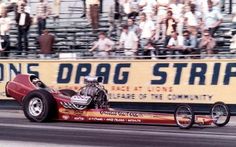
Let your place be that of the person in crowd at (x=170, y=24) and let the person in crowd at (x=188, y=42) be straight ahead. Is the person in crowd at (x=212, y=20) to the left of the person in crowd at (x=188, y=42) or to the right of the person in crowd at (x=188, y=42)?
left

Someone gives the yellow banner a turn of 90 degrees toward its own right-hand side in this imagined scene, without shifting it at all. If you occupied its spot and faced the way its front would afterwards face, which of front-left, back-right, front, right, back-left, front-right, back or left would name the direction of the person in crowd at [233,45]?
back

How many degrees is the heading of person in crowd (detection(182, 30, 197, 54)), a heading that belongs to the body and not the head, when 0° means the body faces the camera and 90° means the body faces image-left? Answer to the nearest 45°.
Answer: approximately 45°

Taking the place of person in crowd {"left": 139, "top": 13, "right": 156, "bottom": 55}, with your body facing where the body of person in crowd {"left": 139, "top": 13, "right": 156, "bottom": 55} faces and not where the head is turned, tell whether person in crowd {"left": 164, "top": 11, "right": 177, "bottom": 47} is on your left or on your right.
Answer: on your left

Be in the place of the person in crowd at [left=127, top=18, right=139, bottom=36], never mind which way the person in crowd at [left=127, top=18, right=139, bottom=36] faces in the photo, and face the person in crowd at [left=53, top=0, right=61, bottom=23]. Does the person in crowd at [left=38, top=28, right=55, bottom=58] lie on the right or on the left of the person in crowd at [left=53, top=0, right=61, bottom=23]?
left

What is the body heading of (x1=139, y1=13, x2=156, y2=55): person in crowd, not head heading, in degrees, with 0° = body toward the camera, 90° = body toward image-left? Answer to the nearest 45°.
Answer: approximately 45°

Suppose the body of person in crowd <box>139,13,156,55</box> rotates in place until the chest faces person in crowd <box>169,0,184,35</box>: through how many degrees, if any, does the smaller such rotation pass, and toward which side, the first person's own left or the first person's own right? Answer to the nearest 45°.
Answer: approximately 135° to the first person's own left
